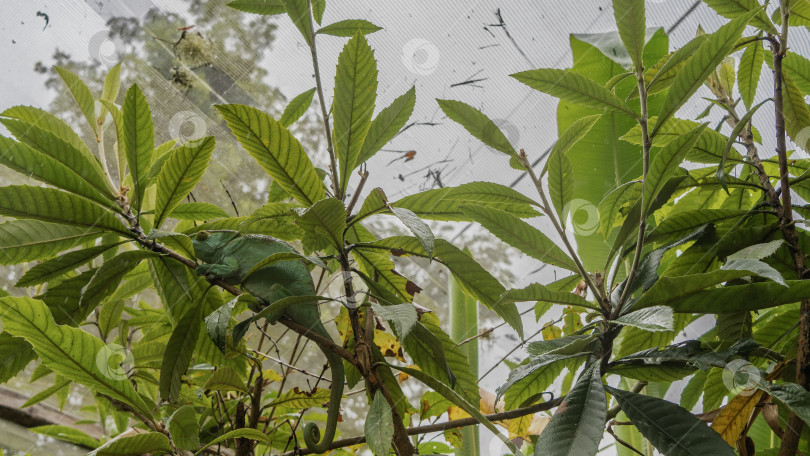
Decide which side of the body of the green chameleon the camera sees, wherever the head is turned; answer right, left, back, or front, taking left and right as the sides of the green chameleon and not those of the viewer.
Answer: left
